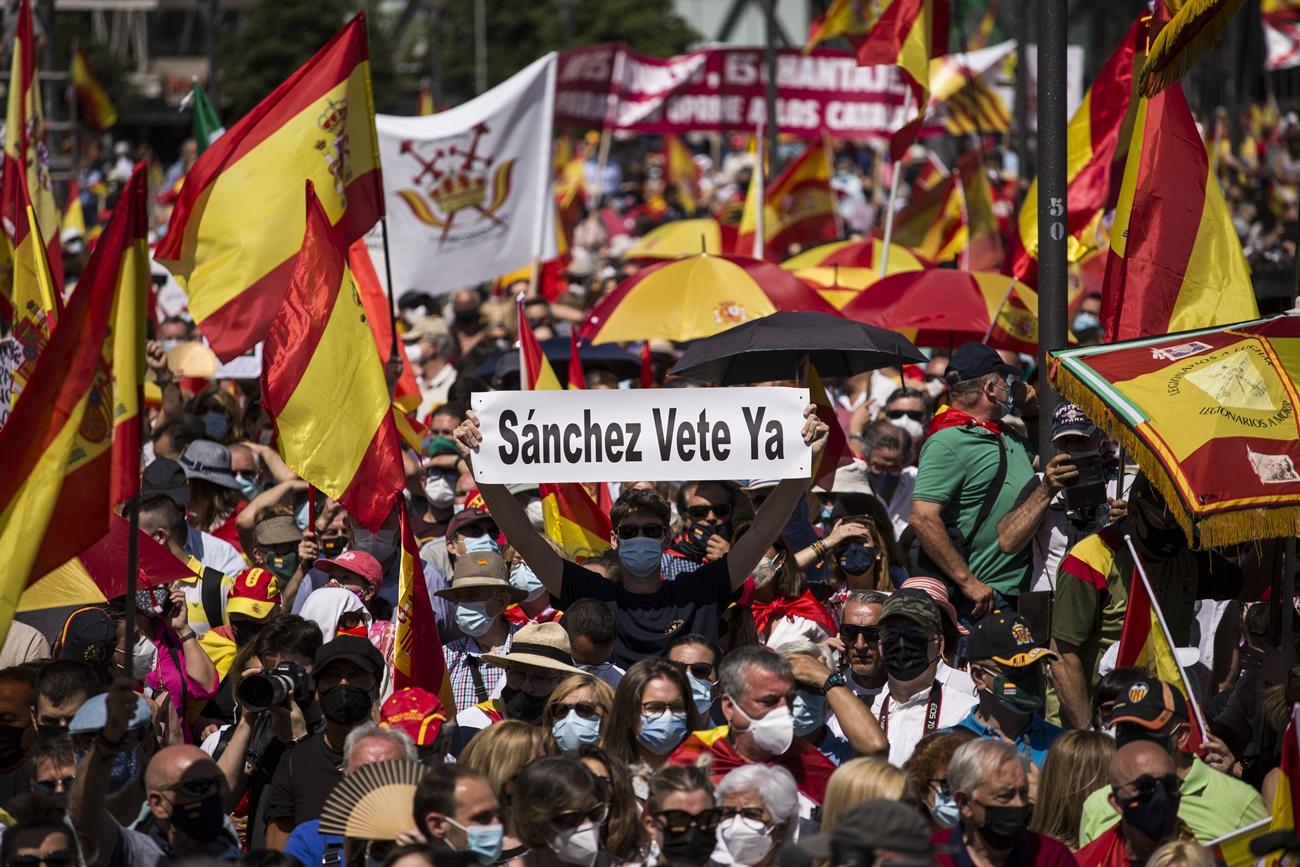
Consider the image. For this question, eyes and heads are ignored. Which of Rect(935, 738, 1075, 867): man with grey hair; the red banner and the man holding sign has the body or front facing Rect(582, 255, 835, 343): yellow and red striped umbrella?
the red banner

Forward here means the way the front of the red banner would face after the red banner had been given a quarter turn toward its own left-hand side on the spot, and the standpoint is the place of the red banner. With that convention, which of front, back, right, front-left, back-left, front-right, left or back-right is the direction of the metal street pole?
right

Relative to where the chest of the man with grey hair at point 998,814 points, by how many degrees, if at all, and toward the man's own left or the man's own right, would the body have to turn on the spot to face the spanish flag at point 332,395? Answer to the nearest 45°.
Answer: approximately 180°

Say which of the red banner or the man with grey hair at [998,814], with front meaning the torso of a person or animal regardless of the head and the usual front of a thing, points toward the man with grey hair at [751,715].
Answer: the red banner

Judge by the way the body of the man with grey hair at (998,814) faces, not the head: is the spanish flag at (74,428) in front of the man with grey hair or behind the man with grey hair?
behind

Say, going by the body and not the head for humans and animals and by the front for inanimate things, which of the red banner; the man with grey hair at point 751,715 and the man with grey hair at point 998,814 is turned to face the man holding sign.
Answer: the red banner

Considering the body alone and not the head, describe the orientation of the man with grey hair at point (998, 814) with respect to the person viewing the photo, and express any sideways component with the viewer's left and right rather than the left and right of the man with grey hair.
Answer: facing the viewer and to the right of the viewer

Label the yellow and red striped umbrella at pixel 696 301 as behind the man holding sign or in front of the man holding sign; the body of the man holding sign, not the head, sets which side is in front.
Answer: behind

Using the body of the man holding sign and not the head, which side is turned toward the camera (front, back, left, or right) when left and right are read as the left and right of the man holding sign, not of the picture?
front

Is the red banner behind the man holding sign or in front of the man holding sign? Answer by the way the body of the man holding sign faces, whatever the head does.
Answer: behind

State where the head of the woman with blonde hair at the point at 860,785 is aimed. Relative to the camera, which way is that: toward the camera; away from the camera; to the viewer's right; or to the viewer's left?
away from the camera

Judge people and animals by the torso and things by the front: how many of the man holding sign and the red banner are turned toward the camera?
2

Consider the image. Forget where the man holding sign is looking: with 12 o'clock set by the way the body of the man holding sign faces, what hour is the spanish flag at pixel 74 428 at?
The spanish flag is roughly at 2 o'clock from the man holding sign.

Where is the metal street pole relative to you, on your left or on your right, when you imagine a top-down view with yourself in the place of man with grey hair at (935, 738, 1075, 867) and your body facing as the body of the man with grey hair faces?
on your left

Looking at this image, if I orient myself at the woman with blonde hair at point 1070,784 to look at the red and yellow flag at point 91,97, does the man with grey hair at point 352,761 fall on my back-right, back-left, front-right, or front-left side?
front-left

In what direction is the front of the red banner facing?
toward the camera
